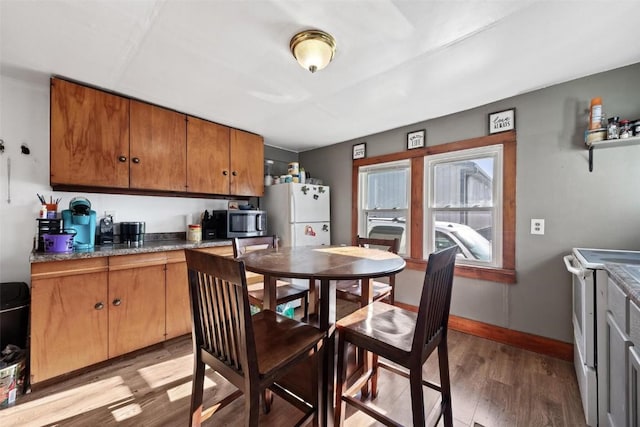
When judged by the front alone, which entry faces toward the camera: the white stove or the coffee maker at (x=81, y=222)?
the coffee maker

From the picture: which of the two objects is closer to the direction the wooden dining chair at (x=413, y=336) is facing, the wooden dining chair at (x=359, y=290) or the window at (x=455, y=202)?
the wooden dining chair

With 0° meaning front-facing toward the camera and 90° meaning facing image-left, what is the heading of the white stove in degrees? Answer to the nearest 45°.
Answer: approximately 90°

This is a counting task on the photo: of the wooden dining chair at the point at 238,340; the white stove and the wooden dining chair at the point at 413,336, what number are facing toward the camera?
0

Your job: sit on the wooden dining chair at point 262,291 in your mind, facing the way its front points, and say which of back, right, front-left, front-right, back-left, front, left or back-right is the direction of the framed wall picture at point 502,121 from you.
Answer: front-left

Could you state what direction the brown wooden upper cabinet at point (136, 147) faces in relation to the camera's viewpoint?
facing the viewer and to the right of the viewer

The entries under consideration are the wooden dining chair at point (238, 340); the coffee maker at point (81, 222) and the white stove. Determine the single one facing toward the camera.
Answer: the coffee maker

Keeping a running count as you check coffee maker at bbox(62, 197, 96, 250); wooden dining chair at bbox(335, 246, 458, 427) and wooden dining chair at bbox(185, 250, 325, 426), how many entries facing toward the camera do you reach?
1

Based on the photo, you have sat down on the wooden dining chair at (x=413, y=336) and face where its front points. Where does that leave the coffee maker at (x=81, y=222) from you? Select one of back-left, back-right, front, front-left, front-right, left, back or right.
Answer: front-left

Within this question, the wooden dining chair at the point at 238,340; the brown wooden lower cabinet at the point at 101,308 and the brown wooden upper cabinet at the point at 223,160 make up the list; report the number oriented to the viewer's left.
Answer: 0

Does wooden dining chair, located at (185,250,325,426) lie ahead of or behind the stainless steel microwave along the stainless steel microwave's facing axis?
ahead

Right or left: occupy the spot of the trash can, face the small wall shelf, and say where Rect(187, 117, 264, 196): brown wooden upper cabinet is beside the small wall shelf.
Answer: left

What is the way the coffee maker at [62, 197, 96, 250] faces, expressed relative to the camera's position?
facing the viewer

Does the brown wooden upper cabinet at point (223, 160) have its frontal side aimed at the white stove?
yes

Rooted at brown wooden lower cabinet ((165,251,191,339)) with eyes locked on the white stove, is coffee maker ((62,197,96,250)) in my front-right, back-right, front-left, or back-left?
back-right

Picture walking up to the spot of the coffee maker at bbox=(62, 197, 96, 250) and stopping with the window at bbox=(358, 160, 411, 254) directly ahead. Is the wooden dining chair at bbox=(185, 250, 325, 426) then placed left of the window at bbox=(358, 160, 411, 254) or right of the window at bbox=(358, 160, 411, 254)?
right

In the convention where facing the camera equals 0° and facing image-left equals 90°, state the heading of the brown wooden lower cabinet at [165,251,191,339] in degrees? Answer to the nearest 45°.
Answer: approximately 315°
